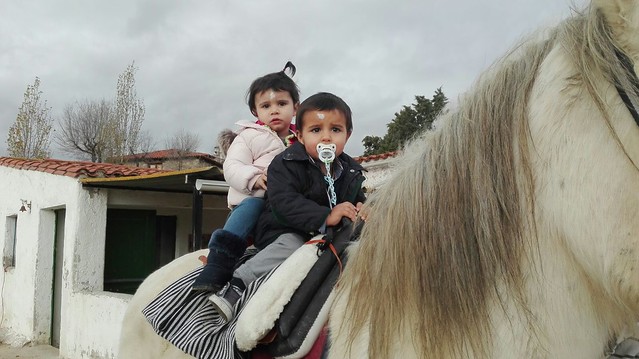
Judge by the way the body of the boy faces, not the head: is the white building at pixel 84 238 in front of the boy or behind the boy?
behind

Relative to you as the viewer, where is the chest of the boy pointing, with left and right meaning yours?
facing the viewer and to the right of the viewer

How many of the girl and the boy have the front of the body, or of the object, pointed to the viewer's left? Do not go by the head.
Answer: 0

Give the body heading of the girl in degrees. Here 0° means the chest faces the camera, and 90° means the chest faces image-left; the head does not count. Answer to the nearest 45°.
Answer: approximately 315°

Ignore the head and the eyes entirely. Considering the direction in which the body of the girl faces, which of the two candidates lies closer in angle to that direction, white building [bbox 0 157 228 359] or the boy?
the boy
